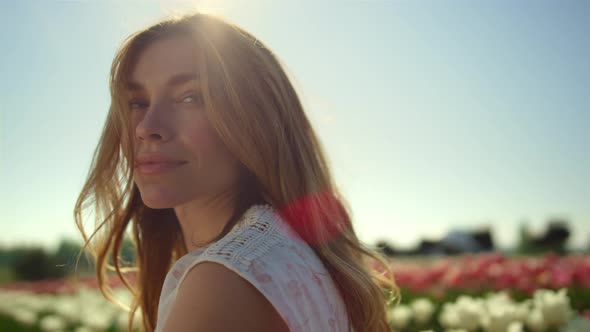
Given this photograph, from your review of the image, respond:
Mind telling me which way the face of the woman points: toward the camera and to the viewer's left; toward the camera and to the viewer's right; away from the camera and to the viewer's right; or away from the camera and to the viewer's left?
toward the camera and to the viewer's left

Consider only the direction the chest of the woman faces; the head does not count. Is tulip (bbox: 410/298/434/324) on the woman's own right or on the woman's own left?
on the woman's own right

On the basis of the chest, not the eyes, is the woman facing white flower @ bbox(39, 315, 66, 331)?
no
